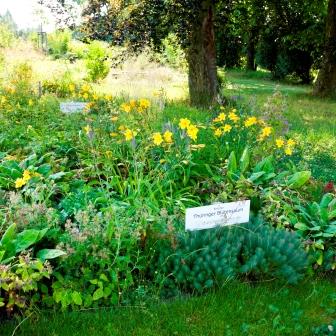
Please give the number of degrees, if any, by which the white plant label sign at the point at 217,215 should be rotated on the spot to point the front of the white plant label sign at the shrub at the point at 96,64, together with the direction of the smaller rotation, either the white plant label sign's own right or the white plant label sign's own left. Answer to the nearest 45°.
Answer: approximately 180°

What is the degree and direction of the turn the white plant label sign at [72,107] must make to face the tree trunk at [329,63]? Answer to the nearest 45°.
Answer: approximately 135° to its left

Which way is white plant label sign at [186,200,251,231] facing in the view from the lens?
facing the viewer

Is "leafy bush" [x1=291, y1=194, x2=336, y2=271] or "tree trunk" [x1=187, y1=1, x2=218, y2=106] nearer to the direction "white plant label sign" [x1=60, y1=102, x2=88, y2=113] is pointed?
the leafy bush

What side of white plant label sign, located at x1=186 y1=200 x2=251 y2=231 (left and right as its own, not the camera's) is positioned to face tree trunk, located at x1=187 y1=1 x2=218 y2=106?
back

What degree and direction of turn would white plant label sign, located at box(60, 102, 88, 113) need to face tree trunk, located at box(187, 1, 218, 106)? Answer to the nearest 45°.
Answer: approximately 135° to its left

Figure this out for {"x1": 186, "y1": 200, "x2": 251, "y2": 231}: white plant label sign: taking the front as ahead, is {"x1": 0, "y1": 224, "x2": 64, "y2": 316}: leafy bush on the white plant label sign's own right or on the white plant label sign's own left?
on the white plant label sign's own right

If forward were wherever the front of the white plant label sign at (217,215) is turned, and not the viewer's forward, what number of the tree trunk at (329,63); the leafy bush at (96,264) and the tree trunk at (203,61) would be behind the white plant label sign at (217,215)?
2

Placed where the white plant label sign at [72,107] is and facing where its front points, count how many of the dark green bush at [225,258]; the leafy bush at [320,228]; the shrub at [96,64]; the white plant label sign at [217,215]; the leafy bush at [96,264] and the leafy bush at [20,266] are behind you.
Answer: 1

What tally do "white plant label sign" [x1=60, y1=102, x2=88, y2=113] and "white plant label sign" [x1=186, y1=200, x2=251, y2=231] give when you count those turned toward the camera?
2

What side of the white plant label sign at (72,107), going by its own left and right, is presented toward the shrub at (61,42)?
back

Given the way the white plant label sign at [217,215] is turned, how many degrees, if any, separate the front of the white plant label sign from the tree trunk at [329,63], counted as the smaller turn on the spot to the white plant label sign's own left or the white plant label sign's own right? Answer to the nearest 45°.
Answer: approximately 180°

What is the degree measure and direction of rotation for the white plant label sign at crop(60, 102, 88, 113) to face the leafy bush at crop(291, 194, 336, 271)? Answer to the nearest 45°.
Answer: approximately 45° to its left

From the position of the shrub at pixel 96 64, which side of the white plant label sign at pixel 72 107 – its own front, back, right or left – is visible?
back

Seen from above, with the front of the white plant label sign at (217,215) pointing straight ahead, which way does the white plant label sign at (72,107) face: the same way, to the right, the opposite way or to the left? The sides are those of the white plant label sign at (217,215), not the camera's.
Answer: the same way
